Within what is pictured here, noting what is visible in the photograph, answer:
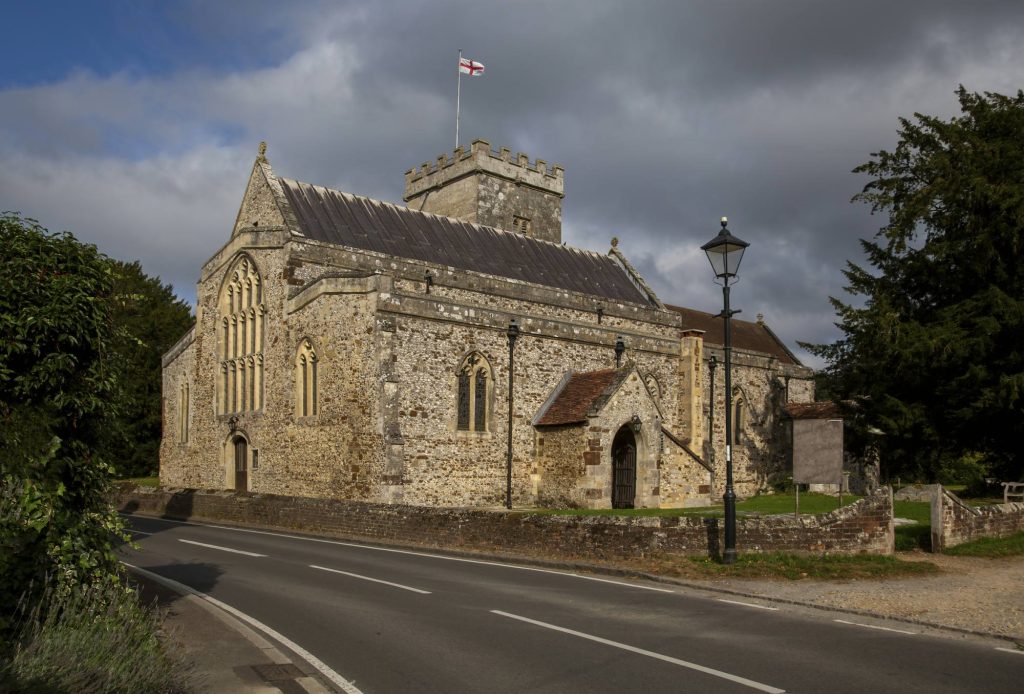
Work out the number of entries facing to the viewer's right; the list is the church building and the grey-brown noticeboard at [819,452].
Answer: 0

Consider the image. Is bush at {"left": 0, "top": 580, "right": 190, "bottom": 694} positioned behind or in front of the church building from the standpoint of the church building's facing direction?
in front

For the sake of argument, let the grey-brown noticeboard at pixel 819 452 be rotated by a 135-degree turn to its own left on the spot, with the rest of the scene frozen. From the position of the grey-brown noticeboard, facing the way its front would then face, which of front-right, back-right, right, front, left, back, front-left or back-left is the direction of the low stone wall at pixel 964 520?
front

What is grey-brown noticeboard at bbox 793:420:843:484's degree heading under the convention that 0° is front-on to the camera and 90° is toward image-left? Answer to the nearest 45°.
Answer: approximately 0°

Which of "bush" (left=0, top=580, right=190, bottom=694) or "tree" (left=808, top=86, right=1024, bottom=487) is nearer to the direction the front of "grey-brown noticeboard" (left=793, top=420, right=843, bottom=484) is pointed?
the bush

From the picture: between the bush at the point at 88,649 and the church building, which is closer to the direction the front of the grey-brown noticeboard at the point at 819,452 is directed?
the bush
